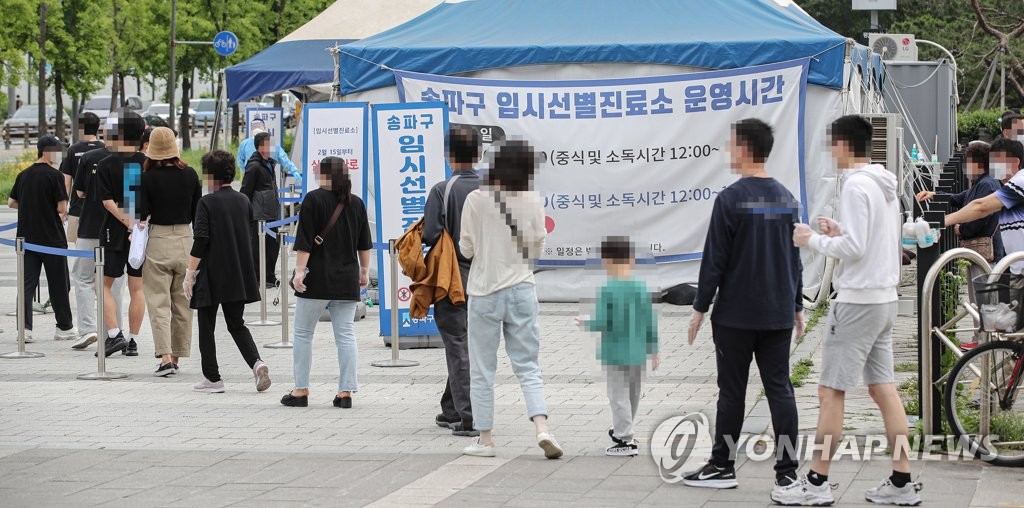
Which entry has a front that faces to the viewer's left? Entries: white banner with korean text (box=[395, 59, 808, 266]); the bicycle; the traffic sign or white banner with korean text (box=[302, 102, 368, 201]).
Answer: the bicycle

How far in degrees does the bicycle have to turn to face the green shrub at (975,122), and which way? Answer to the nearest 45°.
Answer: approximately 90° to its right

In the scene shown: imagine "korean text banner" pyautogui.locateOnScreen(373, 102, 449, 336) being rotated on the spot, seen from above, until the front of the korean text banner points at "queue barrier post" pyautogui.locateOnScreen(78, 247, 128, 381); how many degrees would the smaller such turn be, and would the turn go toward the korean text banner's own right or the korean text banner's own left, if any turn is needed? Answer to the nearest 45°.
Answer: approximately 90° to the korean text banner's own right

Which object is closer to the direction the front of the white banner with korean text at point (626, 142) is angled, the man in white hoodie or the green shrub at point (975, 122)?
the man in white hoodie

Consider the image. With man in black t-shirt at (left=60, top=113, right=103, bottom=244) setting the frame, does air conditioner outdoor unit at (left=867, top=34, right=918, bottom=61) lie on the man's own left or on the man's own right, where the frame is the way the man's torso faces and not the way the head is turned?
on the man's own right

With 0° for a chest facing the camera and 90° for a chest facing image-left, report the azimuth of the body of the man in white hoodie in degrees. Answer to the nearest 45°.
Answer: approximately 90°

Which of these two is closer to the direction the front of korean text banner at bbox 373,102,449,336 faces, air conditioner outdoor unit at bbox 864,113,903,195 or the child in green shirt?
the child in green shirt

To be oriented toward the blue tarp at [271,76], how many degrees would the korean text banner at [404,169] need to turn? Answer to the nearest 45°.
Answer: approximately 180°

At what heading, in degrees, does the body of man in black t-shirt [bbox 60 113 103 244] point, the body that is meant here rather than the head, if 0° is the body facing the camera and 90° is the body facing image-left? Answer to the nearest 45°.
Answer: approximately 135°
